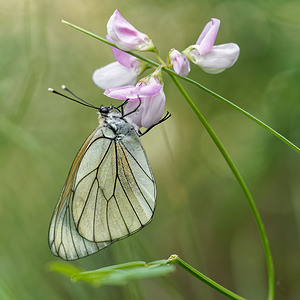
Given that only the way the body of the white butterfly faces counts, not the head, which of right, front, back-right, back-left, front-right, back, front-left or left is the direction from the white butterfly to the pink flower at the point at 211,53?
back-left

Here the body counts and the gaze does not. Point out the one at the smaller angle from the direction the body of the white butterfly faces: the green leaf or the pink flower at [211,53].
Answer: the green leaf

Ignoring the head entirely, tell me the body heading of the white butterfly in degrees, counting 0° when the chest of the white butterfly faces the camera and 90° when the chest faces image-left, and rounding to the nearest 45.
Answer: approximately 90°
